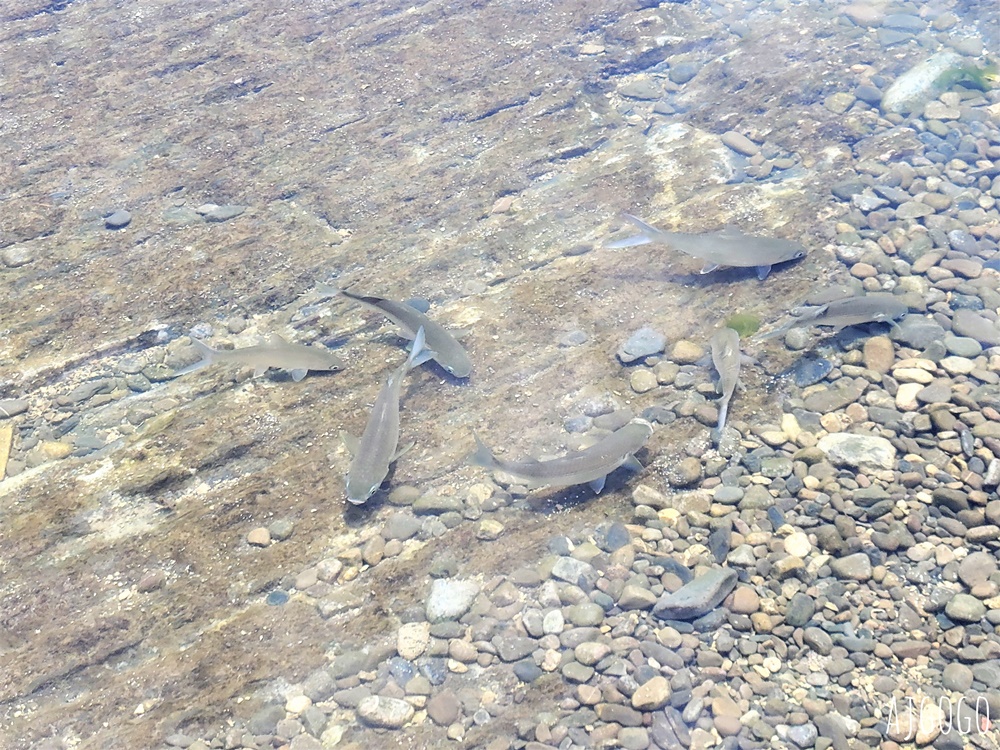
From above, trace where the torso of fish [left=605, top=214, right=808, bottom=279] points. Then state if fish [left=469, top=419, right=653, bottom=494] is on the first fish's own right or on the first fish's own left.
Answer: on the first fish's own right

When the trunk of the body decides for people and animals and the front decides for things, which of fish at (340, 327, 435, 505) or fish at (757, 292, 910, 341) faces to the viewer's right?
fish at (757, 292, 910, 341)

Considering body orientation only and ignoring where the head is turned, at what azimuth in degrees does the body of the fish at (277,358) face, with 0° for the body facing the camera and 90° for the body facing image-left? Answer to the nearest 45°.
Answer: approximately 270°

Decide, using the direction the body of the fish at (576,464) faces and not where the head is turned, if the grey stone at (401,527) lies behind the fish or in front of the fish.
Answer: behind

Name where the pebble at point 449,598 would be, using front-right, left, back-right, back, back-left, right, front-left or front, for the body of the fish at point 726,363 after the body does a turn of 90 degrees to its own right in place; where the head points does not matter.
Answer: back-right

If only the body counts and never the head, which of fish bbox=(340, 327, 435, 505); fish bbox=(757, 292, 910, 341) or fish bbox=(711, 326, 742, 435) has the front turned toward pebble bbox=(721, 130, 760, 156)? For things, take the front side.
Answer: fish bbox=(711, 326, 742, 435)

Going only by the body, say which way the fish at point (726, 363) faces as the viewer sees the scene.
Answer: away from the camera

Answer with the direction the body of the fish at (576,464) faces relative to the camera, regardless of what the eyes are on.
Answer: to the viewer's right

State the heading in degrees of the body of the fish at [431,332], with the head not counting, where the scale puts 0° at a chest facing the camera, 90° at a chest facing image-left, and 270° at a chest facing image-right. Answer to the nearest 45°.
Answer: approximately 315°

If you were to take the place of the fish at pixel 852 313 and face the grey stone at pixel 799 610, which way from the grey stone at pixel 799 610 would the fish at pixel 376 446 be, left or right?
right

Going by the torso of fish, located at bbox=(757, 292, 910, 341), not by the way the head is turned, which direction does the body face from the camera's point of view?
to the viewer's right
